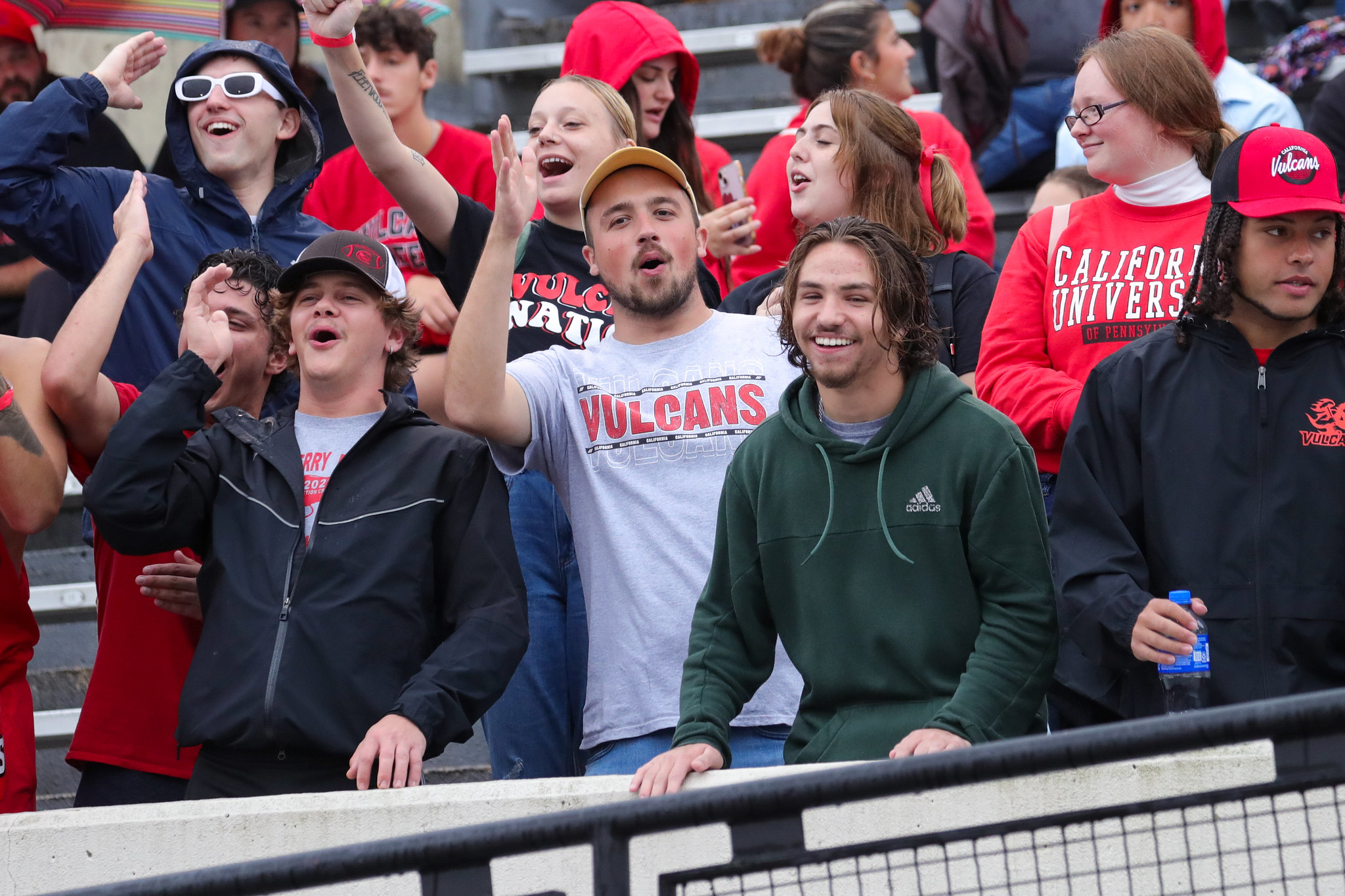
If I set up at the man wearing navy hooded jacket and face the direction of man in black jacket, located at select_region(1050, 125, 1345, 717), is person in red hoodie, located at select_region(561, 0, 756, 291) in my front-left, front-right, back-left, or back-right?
front-left

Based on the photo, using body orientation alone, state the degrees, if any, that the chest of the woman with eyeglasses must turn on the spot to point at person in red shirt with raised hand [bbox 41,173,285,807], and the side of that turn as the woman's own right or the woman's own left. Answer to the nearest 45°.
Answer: approximately 90° to the woman's own right

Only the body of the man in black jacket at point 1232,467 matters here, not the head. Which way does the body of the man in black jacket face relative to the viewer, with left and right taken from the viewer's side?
facing the viewer

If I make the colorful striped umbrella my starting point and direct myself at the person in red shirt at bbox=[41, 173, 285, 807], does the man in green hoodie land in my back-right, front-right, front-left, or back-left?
front-left

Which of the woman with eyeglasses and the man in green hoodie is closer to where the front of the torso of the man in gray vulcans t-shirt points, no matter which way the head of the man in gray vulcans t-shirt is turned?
the man in green hoodie

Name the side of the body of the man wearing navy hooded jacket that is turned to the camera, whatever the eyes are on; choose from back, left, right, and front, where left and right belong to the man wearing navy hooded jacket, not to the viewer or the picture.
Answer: front

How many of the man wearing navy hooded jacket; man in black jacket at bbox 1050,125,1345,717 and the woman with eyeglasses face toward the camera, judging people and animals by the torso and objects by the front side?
3

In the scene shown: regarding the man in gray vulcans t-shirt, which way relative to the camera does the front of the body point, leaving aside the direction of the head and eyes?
toward the camera

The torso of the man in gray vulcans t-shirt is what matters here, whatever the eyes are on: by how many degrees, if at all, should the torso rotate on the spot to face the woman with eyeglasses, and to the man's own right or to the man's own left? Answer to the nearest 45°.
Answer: approximately 90° to the man's own left

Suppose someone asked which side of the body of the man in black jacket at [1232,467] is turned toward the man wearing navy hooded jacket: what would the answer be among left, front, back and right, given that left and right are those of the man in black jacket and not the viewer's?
right

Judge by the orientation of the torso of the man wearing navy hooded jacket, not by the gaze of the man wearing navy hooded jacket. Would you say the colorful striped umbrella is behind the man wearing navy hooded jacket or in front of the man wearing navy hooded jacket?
behind

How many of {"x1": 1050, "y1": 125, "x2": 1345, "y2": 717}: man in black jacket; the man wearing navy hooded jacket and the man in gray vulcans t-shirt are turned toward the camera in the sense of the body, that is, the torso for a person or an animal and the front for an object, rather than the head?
3

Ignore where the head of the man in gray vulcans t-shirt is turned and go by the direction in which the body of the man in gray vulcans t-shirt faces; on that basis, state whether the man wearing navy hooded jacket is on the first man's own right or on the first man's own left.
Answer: on the first man's own right

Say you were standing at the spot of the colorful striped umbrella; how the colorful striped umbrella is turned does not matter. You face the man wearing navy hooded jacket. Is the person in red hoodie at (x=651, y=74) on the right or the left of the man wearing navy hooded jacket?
left

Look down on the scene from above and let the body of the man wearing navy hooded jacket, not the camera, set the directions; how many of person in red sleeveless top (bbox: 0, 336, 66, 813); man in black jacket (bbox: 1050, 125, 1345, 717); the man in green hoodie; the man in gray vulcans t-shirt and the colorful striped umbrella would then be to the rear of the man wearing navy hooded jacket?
1
